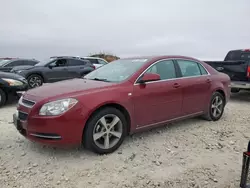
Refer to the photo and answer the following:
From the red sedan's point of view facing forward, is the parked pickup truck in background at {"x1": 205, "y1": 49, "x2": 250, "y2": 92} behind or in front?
behind

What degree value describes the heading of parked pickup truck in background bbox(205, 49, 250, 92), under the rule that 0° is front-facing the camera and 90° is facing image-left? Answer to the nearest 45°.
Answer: approximately 225°

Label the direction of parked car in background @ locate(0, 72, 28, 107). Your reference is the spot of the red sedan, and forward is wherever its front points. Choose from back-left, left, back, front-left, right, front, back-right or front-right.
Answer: right

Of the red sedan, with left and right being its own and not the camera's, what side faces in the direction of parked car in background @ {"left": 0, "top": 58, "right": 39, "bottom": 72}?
right

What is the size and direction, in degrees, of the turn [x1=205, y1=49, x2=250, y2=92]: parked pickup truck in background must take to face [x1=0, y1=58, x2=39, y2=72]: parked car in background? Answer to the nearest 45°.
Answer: approximately 135° to its left

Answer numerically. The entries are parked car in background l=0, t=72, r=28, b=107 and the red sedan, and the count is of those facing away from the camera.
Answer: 0

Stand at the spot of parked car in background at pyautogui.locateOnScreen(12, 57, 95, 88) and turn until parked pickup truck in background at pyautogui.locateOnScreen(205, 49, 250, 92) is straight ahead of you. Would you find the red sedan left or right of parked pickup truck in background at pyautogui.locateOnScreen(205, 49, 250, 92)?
right

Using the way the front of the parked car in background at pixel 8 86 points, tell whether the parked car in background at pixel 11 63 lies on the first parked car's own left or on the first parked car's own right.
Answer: on the first parked car's own left

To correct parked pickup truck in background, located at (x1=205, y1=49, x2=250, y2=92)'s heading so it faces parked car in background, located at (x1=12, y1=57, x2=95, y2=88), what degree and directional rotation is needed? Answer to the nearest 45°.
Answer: approximately 135° to its left

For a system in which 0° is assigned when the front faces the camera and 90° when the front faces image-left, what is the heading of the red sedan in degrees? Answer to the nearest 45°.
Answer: approximately 45°

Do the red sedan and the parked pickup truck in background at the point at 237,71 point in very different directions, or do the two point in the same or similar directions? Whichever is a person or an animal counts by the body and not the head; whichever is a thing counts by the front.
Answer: very different directions

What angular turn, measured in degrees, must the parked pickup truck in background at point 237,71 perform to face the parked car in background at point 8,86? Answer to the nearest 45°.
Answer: approximately 180°

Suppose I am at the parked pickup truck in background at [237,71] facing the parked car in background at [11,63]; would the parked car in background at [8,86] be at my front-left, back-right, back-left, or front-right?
front-left

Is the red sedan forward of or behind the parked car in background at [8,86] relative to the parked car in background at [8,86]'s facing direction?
forward

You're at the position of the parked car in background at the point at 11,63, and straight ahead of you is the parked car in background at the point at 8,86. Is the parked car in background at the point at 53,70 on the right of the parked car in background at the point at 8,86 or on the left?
left
